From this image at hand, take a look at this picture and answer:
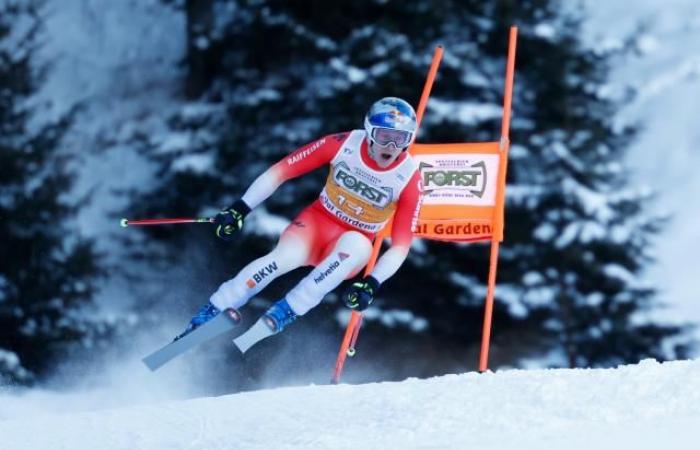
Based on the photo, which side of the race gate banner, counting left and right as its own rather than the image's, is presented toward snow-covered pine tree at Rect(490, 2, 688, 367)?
back

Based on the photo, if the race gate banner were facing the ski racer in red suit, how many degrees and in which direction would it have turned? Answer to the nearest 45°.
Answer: approximately 45° to its right

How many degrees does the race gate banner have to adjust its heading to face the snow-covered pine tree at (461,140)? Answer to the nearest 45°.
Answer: approximately 180°

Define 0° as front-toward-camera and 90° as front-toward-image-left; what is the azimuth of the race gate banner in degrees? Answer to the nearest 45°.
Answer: approximately 0°

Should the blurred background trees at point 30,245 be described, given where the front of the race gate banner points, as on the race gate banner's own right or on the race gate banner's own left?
on the race gate banner's own right

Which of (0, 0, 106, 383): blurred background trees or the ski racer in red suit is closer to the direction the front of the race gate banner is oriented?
the ski racer in red suit

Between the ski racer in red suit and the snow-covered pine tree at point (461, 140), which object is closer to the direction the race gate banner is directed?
the ski racer in red suit
